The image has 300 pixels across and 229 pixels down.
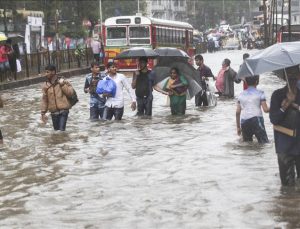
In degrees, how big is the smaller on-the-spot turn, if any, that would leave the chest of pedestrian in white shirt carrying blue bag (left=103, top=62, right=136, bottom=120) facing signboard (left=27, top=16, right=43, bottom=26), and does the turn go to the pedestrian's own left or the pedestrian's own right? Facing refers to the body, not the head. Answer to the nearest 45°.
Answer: approximately 135° to the pedestrian's own right

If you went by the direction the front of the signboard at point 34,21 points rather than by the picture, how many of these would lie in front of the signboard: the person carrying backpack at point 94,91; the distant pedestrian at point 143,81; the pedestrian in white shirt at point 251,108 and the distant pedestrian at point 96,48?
3

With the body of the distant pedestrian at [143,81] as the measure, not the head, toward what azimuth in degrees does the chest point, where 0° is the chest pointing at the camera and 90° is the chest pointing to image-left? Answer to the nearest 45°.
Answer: approximately 0°

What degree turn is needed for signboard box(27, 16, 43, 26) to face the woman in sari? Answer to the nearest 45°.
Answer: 0° — it already faces them

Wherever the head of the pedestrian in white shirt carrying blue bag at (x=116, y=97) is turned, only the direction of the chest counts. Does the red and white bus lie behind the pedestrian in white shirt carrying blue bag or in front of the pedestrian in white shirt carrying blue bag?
behind

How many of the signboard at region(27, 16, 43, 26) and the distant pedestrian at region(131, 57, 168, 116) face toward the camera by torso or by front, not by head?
2

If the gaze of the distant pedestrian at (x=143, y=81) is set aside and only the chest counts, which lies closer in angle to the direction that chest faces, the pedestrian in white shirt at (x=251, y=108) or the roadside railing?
the pedestrian in white shirt
